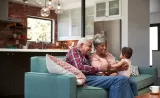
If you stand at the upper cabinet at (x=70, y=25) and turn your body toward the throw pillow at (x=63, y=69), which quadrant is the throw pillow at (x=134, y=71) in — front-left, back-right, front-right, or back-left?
front-left

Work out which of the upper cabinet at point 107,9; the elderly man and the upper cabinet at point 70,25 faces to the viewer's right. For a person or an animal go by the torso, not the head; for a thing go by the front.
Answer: the elderly man

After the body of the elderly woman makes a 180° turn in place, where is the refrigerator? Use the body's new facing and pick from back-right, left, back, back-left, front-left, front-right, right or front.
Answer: front-right

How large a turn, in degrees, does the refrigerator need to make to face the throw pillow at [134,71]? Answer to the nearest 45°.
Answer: approximately 45° to its left

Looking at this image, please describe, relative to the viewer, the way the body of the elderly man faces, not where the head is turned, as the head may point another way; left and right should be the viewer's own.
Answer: facing to the right of the viewer

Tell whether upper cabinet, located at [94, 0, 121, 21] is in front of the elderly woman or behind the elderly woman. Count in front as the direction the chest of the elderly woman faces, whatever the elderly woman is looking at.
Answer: behind

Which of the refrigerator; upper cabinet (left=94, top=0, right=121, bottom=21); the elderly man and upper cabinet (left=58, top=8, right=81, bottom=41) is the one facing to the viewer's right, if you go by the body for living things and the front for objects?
the elderly man

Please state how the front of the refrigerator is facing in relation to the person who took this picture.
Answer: facing the viewer and to the left of the viewer

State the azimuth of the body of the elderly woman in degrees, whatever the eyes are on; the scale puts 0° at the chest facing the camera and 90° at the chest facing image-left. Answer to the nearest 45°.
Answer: approximately 315°

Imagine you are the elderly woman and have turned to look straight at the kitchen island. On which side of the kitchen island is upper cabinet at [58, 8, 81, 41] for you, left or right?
right

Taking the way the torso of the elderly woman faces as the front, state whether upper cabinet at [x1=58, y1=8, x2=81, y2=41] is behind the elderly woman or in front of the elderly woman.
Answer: behind

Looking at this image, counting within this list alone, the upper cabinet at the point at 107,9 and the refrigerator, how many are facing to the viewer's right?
0

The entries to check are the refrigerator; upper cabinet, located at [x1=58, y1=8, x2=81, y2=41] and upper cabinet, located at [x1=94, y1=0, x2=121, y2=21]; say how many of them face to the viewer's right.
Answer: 0

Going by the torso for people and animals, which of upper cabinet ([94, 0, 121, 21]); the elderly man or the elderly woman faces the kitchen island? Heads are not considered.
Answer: the upper cabinet
